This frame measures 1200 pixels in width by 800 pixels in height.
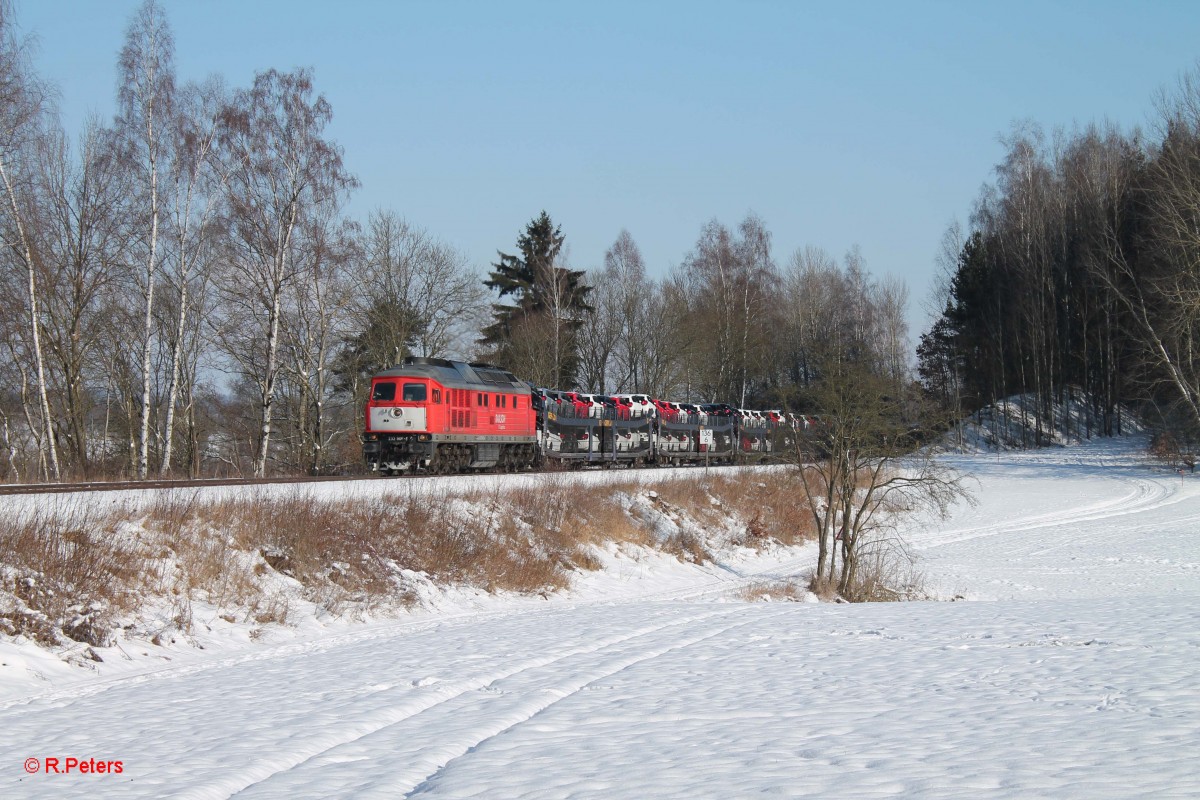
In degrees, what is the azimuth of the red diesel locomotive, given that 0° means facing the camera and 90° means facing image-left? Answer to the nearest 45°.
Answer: approximately 45°

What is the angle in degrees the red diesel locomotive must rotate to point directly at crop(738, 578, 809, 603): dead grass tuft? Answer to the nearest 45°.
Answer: approximately 90° to its left
